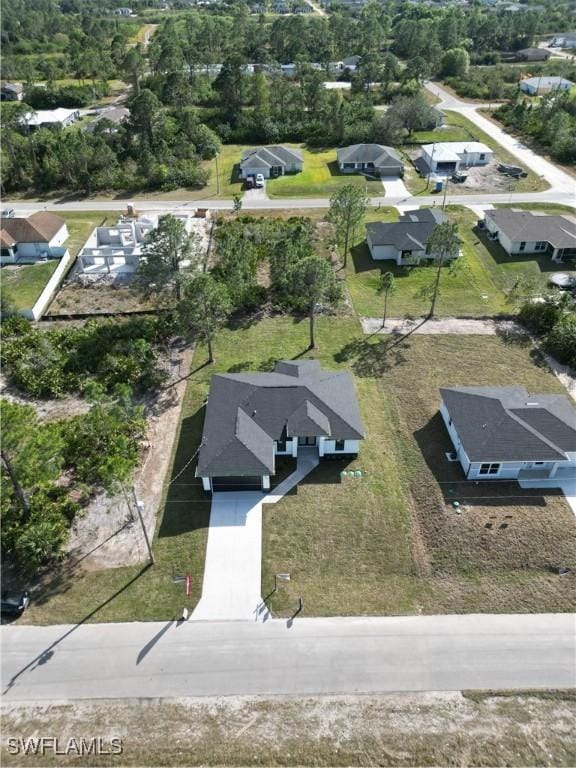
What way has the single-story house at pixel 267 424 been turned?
toward the camera

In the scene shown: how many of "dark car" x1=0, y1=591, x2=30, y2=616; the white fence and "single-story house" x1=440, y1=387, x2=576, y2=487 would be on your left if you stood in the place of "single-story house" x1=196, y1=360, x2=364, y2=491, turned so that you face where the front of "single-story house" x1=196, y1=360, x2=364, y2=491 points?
1

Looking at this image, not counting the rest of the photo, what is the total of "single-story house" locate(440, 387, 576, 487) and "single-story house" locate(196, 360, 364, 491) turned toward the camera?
2

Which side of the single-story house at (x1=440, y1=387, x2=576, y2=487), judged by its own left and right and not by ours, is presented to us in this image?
front

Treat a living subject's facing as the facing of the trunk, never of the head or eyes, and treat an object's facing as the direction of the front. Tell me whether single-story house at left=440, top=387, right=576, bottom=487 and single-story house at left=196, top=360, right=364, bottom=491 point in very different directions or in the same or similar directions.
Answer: same or similar directions

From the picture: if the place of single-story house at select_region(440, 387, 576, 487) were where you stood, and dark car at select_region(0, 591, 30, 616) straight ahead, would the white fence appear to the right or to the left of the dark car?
right

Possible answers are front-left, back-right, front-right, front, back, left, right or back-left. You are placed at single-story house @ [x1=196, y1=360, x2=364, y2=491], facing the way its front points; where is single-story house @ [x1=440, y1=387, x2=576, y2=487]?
left

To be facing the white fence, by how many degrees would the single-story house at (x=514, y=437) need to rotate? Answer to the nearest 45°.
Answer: approximately 90° to its right

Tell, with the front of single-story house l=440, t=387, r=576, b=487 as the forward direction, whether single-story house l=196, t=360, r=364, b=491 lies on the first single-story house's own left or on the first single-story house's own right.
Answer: on the first single-story house's own right

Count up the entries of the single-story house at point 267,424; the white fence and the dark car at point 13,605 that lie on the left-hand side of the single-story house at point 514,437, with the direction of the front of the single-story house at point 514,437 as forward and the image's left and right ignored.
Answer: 0

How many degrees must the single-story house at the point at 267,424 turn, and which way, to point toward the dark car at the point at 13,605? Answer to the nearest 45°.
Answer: approximately 45° to its right

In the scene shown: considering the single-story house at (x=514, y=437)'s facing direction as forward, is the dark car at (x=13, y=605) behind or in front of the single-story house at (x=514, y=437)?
in front

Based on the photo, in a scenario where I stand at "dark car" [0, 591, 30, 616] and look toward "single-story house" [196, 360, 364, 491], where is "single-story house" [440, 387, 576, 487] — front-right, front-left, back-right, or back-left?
front-right
